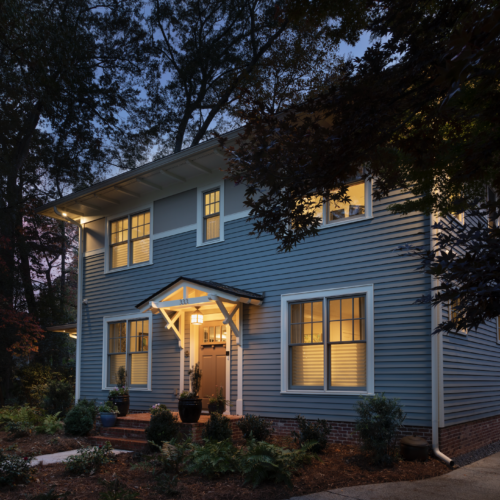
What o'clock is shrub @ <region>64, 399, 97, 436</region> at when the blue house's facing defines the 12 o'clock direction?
The shrub is roughly at 2 o'clock from the blue house.

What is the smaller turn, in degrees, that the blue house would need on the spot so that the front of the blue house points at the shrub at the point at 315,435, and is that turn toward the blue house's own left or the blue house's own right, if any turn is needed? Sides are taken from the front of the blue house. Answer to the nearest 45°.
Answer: approximately 45° to the blue house's own left

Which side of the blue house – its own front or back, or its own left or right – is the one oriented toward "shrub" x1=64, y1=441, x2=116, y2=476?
front

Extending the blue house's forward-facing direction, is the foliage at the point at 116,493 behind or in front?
in front

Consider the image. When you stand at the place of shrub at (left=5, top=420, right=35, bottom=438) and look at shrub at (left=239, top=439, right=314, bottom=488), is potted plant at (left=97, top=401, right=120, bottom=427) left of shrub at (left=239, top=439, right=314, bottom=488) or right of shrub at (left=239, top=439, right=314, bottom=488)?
left

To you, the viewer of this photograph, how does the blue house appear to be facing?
facing the viewer and to the left of the viewer

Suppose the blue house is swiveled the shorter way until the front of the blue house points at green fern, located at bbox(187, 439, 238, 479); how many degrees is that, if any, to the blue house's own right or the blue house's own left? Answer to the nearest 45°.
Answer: approximately 45° to the blue house's own left
